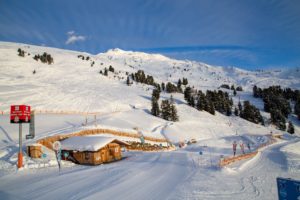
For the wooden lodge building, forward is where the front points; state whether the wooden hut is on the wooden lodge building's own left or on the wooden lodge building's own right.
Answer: on the wooden lodge building's own right

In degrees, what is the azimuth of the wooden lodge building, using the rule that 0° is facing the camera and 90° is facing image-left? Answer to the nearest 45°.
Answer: approximately 315°
